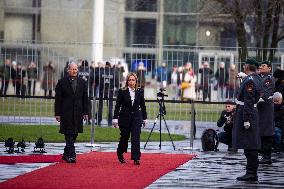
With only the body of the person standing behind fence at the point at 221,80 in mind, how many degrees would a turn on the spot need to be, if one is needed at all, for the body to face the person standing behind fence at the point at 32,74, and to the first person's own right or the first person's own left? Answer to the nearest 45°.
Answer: approximately 90° to the first person's own right

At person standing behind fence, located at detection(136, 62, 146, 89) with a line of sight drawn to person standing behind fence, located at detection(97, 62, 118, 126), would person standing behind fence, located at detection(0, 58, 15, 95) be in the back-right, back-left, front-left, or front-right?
front-right

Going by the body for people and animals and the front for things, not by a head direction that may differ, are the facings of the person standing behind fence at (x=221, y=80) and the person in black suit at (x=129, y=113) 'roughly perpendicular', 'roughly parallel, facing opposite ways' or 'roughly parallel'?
roughly parallel

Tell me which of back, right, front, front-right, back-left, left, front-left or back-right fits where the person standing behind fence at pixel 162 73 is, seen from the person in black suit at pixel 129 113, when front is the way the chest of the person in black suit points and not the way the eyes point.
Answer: back

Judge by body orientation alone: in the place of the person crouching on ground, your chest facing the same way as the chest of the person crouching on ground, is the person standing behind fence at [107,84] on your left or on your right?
on your right

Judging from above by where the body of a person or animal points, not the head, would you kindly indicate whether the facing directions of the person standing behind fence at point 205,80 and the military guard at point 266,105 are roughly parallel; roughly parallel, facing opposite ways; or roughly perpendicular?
roughly perpendicular

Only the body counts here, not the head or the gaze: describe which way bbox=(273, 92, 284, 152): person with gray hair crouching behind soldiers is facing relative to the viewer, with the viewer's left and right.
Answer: facing the viewer and to the left of the viewer

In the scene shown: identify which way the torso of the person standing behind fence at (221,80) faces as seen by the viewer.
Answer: toward the camera

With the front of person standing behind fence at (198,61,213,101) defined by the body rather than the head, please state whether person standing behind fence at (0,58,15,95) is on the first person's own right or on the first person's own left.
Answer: on the first person's own right

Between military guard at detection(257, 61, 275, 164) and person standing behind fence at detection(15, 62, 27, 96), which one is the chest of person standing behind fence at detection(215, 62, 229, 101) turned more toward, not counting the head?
the military guard

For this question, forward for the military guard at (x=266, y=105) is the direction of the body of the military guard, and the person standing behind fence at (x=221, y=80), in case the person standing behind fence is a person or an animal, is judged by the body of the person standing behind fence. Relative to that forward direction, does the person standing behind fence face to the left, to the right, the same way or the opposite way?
to the left

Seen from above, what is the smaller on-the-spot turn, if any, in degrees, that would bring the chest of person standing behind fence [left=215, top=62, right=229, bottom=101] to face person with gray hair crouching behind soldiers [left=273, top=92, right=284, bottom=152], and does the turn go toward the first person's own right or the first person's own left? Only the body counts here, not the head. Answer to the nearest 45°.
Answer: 0° — they already face them

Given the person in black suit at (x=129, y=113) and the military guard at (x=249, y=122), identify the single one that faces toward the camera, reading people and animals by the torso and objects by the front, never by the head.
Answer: the person in black suit

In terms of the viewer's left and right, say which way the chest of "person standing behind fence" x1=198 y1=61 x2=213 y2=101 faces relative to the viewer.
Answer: facing the viewer

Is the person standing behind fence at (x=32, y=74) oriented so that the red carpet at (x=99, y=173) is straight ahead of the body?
yes
